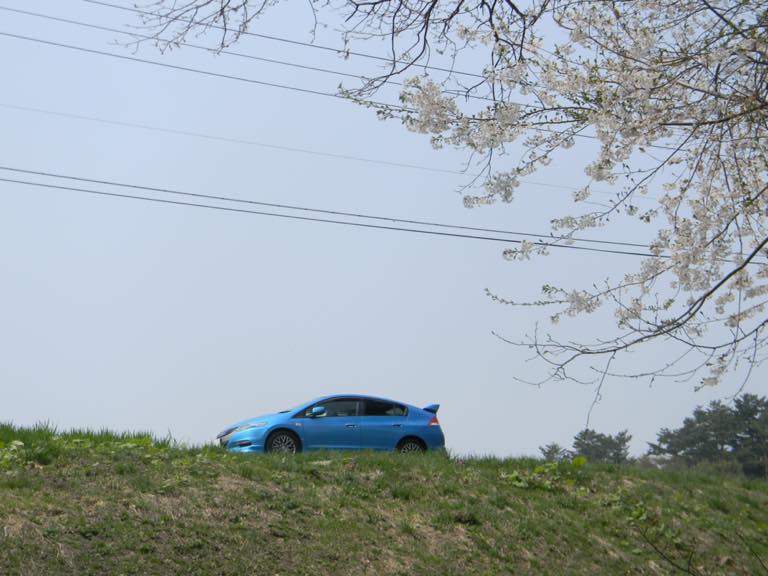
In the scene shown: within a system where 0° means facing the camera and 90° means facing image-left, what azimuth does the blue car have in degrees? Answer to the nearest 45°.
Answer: approximately 90°
